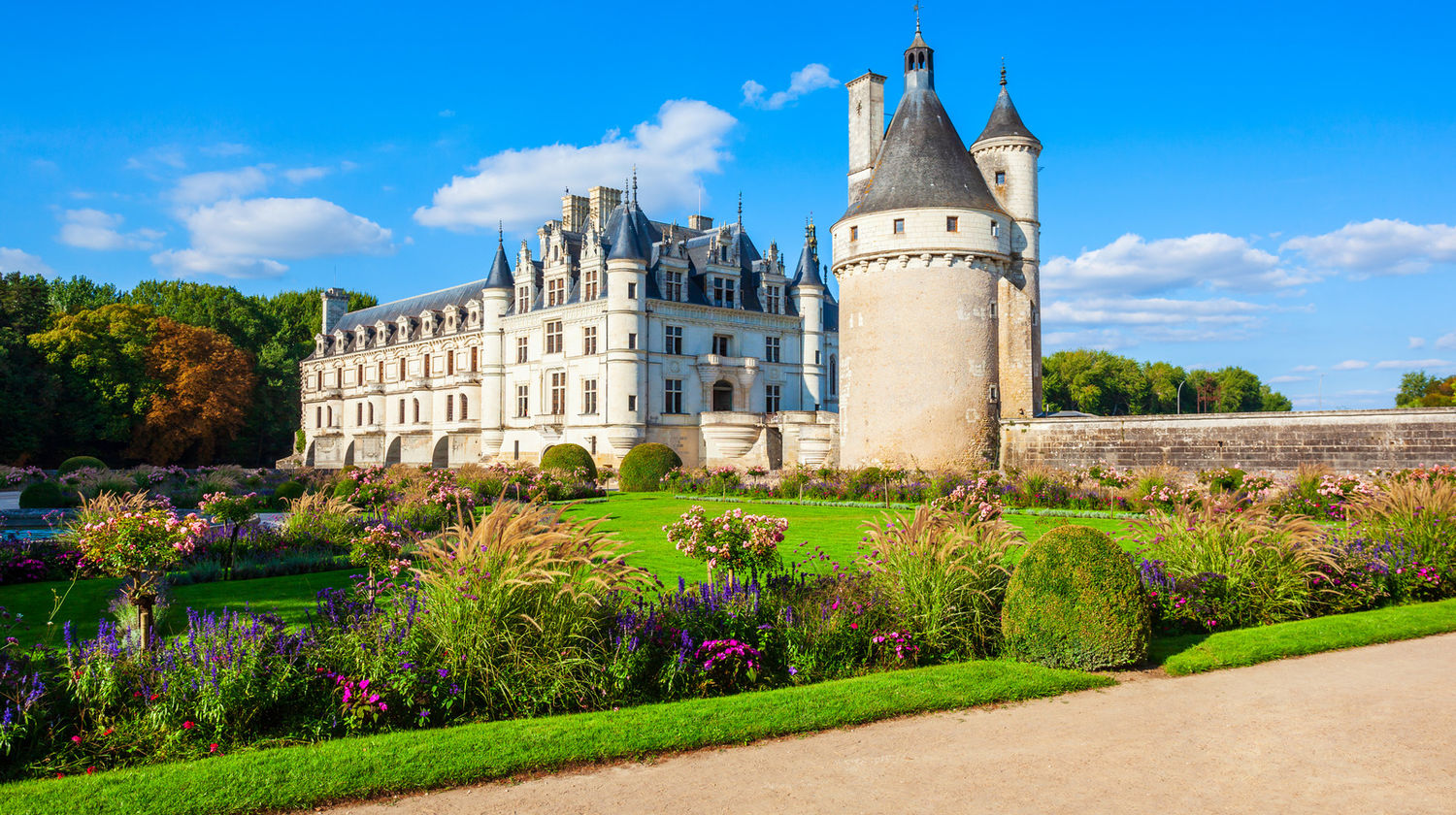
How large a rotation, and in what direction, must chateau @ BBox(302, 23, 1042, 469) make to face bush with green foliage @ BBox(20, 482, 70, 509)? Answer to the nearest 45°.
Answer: approximately 90° to its right

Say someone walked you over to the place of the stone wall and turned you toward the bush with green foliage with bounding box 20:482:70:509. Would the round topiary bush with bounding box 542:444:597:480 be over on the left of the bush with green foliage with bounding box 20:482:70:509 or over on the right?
right

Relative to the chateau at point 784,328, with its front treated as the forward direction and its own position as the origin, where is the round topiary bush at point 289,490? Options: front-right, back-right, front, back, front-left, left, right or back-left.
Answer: right

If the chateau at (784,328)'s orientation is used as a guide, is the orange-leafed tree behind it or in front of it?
behind

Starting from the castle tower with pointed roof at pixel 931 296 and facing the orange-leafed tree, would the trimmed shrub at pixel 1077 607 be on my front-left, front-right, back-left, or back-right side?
back-left
